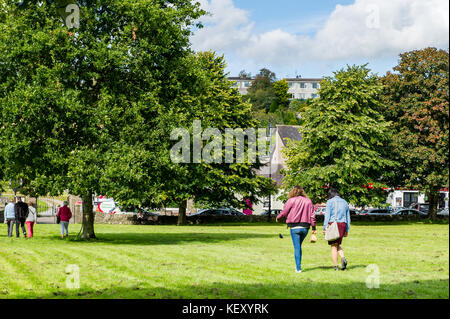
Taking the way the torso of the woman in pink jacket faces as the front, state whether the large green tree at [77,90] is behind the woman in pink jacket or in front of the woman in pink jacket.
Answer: in front

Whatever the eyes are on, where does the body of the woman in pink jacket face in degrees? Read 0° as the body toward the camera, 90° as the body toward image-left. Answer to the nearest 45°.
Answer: approximately 180°
